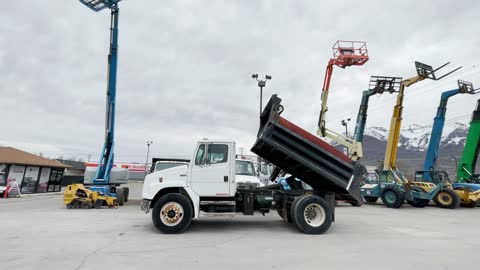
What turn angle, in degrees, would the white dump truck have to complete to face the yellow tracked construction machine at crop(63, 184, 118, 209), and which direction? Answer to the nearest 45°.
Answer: approximately 45° to its right

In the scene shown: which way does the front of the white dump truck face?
to the viewer's left

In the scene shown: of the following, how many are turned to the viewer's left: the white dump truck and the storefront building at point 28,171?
1
